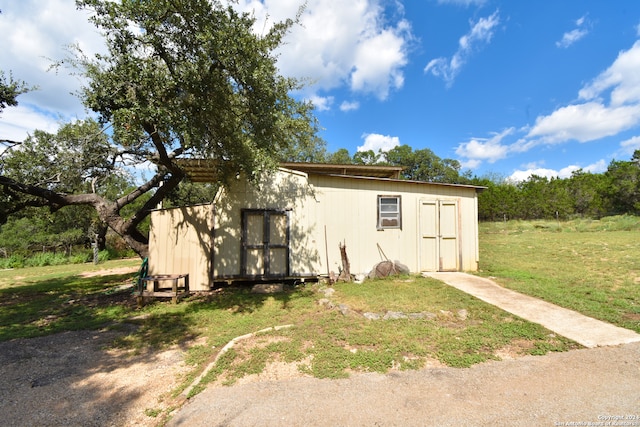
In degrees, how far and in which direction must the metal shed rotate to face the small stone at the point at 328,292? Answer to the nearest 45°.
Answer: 0° — it already faces it

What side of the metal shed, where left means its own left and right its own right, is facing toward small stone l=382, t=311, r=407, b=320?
front

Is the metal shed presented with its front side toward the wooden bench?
no

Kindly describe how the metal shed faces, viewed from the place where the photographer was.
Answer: facing the viewer

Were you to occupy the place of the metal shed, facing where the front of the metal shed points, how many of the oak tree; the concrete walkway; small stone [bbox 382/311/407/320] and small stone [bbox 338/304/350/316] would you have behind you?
0

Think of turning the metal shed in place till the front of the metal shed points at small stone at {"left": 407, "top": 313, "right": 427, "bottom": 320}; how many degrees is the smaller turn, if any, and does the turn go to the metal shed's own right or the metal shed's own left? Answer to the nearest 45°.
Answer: approximately 45° to the metal shed's own left

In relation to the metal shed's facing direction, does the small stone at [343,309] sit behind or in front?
in front

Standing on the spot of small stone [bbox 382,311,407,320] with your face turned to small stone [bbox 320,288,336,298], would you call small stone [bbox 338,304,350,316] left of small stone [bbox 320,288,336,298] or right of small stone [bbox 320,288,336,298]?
left

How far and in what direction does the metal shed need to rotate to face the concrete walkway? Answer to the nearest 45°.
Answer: approximately 45° to its left

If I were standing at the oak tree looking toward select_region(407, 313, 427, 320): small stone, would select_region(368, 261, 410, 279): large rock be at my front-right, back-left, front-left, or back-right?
front-left

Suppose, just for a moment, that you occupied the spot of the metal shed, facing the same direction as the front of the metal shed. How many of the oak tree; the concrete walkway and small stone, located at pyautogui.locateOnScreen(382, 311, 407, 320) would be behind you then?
0
